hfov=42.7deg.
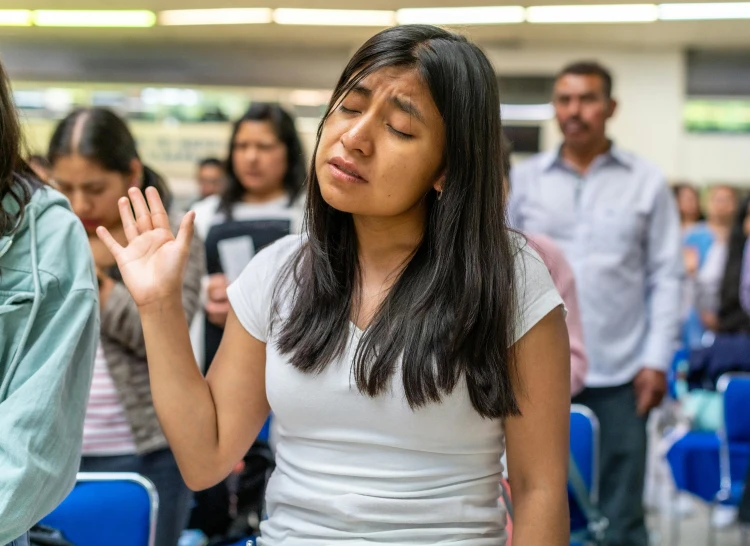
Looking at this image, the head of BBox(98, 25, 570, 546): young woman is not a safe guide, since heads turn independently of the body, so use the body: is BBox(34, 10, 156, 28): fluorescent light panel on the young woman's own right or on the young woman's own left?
on the young woman's own right

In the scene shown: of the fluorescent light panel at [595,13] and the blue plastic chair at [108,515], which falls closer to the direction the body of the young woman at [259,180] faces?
the blue plastic chair

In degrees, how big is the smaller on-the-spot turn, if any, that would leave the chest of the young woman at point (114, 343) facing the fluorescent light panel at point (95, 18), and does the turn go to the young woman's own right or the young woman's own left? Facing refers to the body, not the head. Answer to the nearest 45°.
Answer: approximately 135° to the young woman's own right

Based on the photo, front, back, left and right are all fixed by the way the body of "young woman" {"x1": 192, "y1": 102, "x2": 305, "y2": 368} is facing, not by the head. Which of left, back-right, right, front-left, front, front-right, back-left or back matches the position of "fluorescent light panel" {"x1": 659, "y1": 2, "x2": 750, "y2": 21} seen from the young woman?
back

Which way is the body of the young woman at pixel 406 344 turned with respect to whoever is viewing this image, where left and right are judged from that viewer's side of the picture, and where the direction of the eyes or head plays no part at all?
facing the viewer and to the left of the viewer

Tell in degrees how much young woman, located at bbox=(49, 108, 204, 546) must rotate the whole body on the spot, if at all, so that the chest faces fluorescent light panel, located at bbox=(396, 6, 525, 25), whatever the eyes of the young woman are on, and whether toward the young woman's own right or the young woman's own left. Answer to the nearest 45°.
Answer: approximately 180°

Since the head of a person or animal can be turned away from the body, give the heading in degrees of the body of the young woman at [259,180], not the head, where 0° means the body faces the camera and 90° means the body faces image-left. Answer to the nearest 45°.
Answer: approximately 45°
